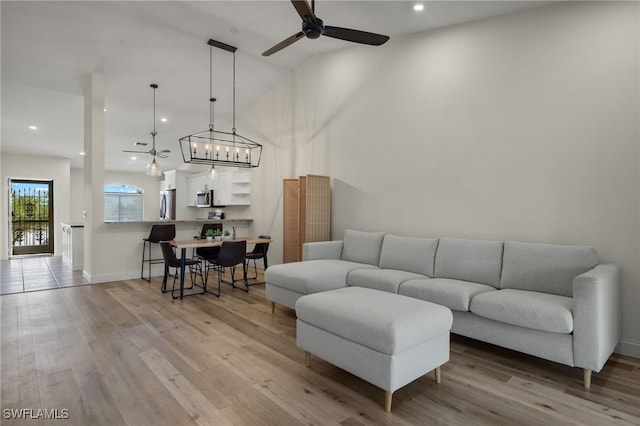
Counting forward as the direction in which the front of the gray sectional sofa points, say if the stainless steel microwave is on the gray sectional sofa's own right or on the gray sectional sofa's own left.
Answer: on the gray sectional sofa's own right

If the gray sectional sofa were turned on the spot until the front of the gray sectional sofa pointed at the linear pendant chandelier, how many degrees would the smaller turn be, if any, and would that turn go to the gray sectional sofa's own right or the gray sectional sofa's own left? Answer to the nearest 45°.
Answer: approximately 45° to the gray sectional sofa's own right

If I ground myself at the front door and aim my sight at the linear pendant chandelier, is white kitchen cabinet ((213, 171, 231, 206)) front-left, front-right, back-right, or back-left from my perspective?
front-left

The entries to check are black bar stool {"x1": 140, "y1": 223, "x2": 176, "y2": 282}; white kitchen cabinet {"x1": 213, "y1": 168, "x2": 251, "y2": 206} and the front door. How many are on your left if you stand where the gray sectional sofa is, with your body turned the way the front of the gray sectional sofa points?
0

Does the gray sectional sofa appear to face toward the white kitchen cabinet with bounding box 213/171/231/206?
no

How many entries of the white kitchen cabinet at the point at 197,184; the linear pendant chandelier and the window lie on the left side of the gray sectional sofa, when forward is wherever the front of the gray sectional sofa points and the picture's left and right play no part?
0

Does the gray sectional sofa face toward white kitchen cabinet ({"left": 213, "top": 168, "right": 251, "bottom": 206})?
no

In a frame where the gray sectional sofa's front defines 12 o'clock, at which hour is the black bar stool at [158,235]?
The black bar stool is roughly at 2 o'clock from the gray sectional sofa.

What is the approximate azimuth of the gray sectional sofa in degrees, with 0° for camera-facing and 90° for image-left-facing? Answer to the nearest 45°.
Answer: approximately 45°

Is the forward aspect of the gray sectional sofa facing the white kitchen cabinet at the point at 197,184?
no

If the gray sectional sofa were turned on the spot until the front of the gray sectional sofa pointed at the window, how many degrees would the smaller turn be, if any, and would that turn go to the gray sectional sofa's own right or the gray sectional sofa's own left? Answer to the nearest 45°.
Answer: approximately 90° to the gray sectional sofa's own right

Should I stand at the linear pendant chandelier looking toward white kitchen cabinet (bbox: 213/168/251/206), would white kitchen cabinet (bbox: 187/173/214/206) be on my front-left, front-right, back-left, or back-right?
front-left
